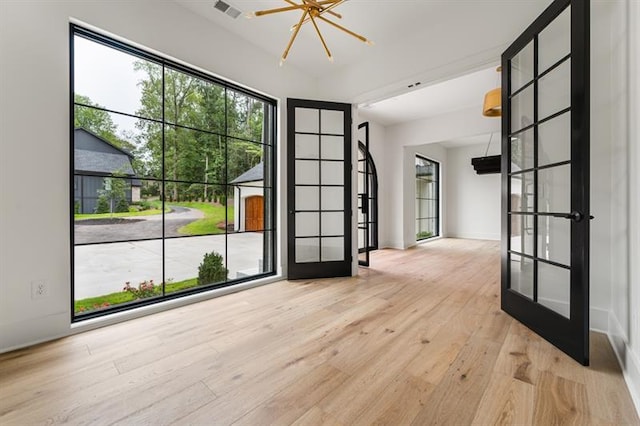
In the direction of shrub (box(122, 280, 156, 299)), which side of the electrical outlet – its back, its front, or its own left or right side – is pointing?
left

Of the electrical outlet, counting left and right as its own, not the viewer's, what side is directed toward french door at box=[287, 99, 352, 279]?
left

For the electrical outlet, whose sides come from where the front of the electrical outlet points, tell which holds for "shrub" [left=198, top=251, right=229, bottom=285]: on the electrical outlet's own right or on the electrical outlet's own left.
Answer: on the electrical outlet's own left

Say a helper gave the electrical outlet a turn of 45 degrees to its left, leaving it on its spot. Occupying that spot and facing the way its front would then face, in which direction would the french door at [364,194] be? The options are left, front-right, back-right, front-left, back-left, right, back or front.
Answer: front-left

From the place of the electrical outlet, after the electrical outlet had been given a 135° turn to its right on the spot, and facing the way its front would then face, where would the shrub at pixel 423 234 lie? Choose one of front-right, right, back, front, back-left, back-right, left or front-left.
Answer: back-right

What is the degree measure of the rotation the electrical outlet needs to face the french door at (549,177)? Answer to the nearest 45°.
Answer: approximately 45° to its left

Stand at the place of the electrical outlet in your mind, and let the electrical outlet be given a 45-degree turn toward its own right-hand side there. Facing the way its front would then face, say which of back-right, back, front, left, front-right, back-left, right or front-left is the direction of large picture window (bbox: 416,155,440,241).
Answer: back-left
